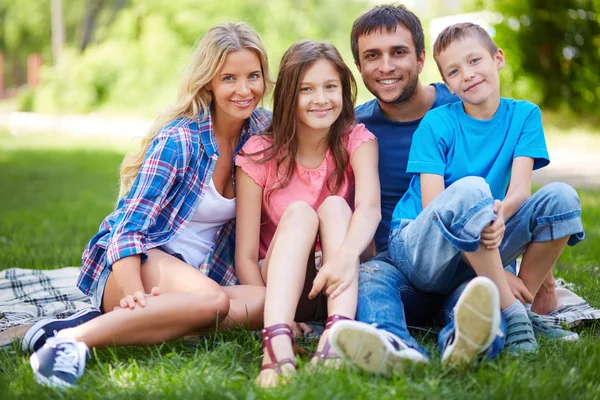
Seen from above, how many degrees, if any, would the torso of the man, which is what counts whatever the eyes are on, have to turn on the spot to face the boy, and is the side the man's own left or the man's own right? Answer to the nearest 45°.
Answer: approximately 45° to the man's own left

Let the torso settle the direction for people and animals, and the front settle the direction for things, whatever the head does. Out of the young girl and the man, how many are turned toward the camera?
2

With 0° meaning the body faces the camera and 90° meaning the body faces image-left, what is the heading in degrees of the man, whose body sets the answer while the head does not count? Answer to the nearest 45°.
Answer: approximately 0°

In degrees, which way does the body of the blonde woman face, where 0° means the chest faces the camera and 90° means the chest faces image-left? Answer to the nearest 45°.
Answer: approximately 315°

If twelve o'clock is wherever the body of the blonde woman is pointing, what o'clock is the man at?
The man is roughly at 10 o'clock from the blonde woman.
